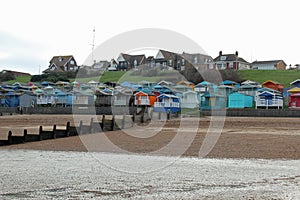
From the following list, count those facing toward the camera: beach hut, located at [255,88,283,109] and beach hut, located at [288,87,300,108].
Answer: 2

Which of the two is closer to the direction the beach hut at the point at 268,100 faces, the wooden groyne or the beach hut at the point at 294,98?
the wooden groyne

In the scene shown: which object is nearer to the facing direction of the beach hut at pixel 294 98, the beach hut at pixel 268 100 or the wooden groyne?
the wooden groyne

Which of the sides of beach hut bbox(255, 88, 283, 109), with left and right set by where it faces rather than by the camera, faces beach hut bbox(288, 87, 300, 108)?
left

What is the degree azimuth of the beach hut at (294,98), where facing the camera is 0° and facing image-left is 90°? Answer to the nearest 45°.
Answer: approximately 0°

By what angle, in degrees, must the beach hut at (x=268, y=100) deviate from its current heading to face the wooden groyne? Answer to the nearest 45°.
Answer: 0° — it already faces it

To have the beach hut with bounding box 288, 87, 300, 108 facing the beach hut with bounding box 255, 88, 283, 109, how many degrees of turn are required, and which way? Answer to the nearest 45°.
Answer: approximately 90° to its right

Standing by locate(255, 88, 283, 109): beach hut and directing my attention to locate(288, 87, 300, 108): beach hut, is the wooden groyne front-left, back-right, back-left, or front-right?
back-right
